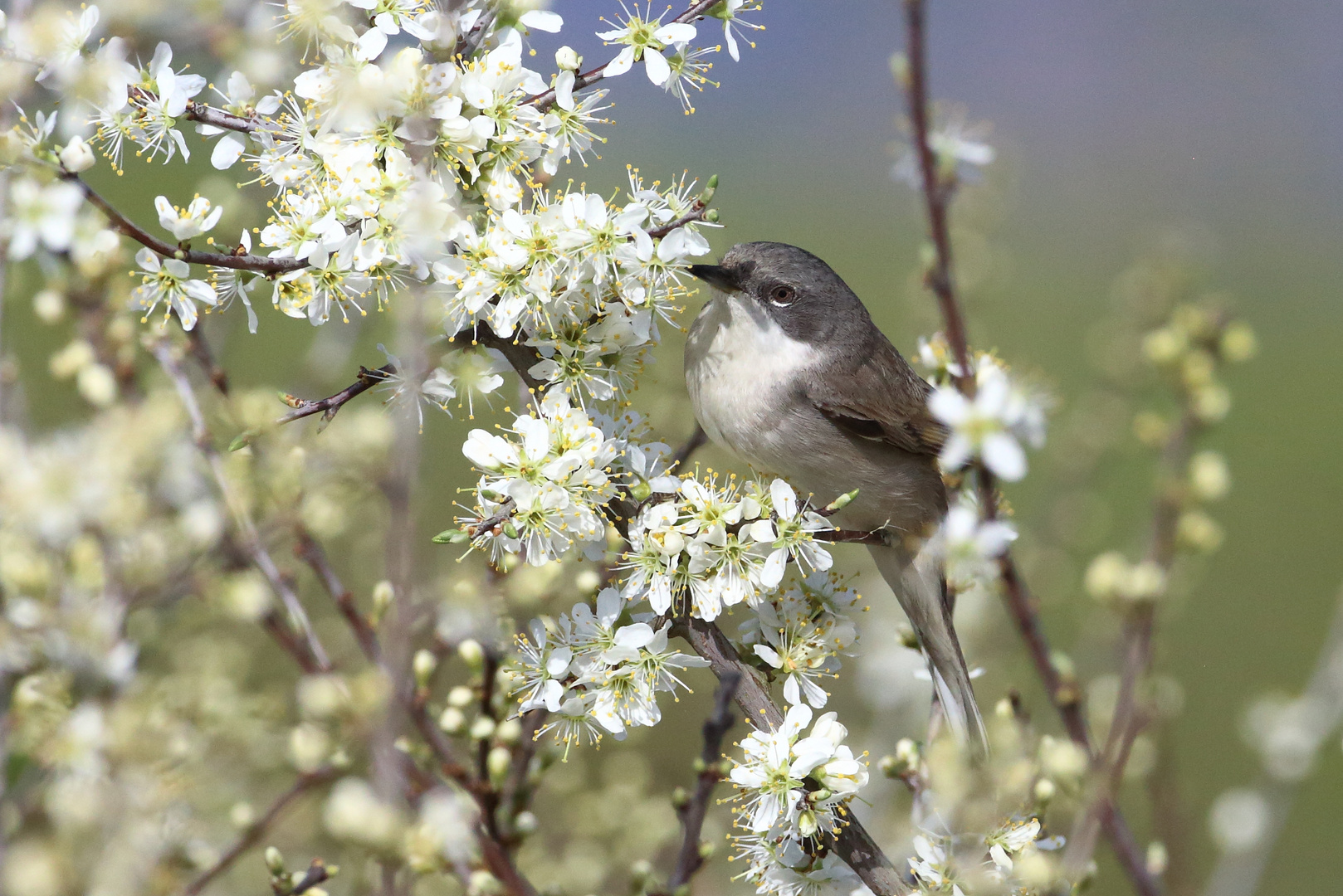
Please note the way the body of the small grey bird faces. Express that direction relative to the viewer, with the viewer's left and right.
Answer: facing the viewer and to the left of the viewer

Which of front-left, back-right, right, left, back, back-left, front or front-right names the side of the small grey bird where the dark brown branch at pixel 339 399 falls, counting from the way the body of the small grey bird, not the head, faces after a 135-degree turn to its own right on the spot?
back-left

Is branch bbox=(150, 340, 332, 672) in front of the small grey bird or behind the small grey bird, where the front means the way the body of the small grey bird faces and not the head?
in front

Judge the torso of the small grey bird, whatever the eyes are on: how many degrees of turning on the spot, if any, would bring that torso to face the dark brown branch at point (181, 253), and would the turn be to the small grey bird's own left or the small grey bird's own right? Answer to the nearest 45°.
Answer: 0° — it already faces it

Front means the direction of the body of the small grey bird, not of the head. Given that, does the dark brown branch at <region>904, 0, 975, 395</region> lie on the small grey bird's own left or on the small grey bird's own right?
on the small grey bird's own left
